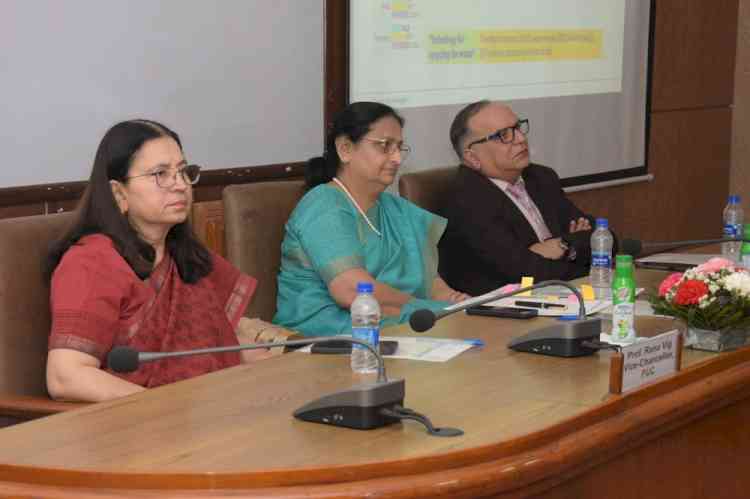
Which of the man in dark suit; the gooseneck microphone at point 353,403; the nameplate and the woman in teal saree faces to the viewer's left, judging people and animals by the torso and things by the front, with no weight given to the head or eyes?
the gooseneck microphone

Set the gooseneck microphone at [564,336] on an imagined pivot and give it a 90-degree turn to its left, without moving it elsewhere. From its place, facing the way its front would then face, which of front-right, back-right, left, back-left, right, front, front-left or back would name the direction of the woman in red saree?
right

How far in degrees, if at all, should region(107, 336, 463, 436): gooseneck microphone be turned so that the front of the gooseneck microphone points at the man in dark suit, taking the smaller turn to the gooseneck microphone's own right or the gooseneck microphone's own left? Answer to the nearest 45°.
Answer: approximately 90° to the gooseneck microphone's own right

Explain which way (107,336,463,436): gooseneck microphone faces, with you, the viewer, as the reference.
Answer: facing to the left of the viewer

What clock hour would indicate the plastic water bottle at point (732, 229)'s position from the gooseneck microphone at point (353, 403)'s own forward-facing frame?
The plastic water bottle is roughly at 4 o'clock from the gooseneck microphone.

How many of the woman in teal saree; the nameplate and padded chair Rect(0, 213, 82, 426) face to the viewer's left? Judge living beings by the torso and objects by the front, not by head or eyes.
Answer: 0

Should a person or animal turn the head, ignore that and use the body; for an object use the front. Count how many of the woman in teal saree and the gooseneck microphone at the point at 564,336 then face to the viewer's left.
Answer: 1

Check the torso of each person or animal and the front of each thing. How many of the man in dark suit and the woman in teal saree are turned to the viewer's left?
0

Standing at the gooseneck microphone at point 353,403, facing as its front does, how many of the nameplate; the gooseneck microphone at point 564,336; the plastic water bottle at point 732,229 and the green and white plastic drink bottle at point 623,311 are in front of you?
0

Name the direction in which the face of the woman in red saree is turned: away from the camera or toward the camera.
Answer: toward the camera

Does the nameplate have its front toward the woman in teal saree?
no

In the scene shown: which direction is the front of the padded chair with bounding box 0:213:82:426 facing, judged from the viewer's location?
facing the viewer and to the right of the viewer

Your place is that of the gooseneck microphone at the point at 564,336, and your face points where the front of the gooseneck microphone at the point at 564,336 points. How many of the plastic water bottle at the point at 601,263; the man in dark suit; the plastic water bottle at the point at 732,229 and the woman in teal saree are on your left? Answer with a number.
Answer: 0

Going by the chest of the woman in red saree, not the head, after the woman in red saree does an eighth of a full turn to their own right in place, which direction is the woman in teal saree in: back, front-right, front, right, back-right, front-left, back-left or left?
back-left

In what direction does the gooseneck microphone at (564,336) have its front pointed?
to the viewer's left

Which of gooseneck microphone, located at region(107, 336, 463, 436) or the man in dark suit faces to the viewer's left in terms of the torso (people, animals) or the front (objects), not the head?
the gooseneck microphone

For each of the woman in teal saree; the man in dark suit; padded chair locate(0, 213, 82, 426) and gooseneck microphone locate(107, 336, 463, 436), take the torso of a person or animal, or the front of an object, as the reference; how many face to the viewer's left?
1

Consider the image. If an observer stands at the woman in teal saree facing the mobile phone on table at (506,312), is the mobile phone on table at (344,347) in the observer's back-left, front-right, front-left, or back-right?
front-right

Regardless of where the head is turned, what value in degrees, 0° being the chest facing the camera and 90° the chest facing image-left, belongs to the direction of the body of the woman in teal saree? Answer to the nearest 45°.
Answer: approximately 315°

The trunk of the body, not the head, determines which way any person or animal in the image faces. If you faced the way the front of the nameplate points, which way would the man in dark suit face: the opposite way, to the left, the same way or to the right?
the same way

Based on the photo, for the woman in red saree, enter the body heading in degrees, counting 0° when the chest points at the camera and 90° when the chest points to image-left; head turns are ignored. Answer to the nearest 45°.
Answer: approximately 315°
